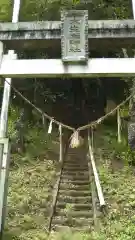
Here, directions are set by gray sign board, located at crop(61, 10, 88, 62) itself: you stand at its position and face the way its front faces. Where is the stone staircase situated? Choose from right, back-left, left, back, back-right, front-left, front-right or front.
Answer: back

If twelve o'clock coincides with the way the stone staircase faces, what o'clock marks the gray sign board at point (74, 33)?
The gray sign board is roughly at 12 o'clock from the stone staircase.

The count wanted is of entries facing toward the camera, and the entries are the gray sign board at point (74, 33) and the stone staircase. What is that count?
2

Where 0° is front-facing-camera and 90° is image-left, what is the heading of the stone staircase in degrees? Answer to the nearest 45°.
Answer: approximately 0°

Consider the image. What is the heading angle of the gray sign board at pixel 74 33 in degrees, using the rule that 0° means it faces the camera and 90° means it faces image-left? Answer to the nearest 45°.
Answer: approximately 0°
